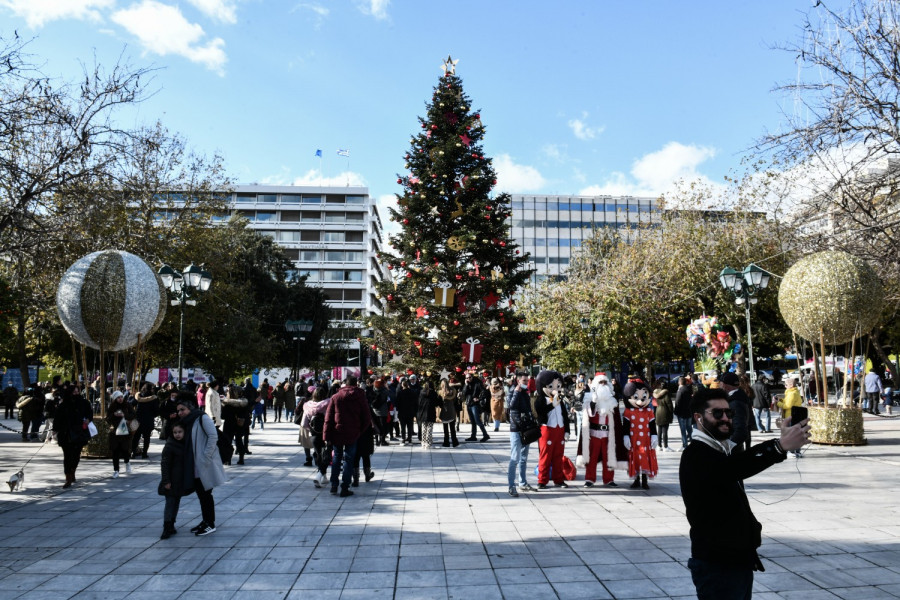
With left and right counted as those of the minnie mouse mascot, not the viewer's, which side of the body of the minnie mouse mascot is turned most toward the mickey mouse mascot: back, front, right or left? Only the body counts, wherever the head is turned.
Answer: right

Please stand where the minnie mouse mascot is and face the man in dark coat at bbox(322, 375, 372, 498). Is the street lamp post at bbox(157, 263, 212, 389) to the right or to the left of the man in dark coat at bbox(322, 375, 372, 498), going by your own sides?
right

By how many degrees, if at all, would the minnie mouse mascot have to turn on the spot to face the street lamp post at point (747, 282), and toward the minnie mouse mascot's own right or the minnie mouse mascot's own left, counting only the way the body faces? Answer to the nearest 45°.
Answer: approximately 180°

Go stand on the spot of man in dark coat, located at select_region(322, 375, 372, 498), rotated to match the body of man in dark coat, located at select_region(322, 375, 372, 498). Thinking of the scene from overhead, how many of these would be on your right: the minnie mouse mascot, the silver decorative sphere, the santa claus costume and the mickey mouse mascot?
3

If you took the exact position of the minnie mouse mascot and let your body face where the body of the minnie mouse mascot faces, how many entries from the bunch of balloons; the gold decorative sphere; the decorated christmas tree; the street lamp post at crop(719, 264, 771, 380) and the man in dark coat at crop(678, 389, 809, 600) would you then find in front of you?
1

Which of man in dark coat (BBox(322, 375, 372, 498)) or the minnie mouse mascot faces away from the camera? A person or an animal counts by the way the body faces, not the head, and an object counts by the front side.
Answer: the man in dark coat

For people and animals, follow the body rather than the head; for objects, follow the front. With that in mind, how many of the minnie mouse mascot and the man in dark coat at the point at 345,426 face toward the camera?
1

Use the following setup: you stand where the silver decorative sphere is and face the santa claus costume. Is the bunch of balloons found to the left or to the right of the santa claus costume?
left

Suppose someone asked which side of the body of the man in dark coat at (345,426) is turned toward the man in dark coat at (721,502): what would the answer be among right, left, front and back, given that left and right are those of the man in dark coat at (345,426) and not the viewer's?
back

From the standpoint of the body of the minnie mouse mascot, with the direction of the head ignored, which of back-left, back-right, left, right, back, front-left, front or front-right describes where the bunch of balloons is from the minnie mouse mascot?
back

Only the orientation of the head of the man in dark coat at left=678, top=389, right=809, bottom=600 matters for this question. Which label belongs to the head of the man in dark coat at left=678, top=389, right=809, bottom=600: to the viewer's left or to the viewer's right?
to the viewer's right

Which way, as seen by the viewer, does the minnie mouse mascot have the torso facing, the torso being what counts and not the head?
toward the camera

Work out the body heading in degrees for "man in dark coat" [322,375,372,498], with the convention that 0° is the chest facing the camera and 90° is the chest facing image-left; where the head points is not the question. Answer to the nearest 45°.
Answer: approximately 180°

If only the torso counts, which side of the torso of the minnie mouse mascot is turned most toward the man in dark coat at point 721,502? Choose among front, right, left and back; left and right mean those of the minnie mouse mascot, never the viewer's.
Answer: front

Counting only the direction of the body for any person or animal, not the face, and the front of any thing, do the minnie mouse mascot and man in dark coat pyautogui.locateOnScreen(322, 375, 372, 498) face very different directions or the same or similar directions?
very different directions

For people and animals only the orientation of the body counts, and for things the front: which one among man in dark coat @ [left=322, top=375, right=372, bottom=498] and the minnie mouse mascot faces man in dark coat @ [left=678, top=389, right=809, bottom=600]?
the minnie mouse mascot

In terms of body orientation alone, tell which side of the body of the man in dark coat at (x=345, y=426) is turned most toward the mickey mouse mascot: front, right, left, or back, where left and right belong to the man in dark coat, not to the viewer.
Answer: right
